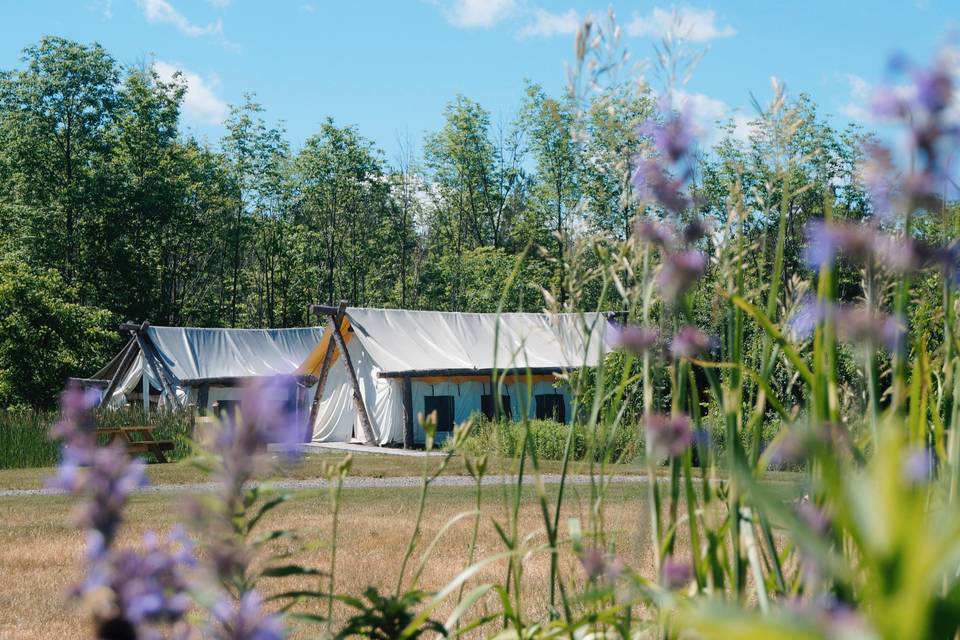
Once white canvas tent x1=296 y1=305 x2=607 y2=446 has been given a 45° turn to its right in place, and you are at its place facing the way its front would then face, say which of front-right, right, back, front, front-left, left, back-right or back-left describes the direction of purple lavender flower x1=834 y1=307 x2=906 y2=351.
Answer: left

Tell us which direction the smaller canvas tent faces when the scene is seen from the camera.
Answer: facing the viewer and to the left of the viewer

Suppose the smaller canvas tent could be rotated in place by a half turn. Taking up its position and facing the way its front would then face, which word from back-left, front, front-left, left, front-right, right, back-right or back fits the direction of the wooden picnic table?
back-right

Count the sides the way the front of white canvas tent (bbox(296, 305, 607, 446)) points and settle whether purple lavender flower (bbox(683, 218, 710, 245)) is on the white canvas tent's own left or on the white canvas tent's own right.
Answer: on the white canvas tent's own left

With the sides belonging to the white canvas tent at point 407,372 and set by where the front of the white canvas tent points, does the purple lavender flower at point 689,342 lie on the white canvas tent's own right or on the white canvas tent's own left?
on the white canvas tent's own left

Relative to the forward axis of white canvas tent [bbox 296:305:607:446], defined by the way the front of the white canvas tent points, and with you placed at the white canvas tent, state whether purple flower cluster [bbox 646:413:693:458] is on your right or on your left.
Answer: on your left

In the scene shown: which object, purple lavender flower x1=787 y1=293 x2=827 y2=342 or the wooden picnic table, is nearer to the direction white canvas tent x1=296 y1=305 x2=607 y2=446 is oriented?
the wooden picnic table

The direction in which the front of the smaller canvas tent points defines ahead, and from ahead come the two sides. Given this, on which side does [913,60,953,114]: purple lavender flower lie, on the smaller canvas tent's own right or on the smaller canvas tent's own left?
on the smaller canvas tent's own left

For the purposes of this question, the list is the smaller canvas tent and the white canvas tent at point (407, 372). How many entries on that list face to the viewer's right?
0

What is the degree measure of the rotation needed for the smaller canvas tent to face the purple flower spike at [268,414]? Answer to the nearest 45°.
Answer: approximately 45° to its left

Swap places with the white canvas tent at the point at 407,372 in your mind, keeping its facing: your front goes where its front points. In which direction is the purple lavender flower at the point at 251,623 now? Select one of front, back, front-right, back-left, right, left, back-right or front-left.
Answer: front-left

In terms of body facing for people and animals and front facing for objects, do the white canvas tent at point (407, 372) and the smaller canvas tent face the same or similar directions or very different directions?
same or similar directions

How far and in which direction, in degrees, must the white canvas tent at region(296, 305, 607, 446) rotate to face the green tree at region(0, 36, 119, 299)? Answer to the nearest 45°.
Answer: approximately 90° to its right

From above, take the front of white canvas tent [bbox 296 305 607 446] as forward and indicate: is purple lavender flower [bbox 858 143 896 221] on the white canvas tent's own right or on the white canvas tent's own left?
on the white canvas tent's own left

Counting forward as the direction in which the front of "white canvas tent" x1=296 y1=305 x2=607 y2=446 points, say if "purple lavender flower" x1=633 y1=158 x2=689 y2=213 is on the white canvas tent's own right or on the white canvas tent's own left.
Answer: on the white canvas tent's own left
